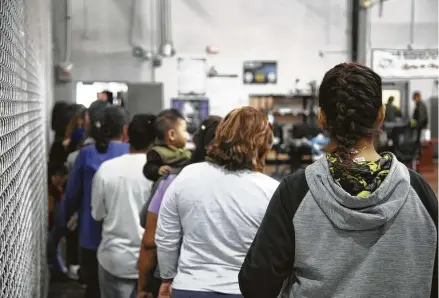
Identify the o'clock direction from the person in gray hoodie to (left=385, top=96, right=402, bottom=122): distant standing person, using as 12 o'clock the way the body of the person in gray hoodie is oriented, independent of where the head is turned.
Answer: The distant standing person is roughly at 12 o'clock from the person in gray hoodie.

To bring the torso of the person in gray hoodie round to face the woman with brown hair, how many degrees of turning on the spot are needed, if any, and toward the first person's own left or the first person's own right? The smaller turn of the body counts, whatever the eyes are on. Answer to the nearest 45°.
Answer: approximately 45° to the first person's own left

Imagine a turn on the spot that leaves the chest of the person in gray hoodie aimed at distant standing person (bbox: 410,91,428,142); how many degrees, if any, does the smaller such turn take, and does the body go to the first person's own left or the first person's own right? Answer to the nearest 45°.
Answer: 0° — they already face them

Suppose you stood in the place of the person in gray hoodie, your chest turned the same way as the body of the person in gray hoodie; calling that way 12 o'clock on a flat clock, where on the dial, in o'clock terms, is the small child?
The small child is roughly at 11 o'clock from the person in gray hoodie.

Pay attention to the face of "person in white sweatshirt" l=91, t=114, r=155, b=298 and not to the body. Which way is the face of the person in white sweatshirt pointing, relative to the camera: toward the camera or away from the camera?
away from the camera

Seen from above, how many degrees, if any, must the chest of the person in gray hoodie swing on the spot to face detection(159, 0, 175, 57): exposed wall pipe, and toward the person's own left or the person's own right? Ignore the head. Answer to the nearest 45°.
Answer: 0° — they already face it

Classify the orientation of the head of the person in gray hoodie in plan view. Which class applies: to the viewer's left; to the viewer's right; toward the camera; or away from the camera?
away from the camera

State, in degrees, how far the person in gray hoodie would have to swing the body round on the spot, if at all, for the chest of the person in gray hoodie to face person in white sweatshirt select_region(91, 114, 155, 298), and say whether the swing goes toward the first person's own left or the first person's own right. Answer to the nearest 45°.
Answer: approximately 45° to the first person's own left

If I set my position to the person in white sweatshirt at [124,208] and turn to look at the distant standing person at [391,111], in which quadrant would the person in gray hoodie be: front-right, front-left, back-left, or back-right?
back-right

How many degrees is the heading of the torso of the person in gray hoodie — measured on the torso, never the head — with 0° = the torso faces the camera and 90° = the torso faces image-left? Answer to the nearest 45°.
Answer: approximately 180°

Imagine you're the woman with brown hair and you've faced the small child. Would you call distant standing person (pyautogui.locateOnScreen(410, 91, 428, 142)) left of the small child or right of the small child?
right
